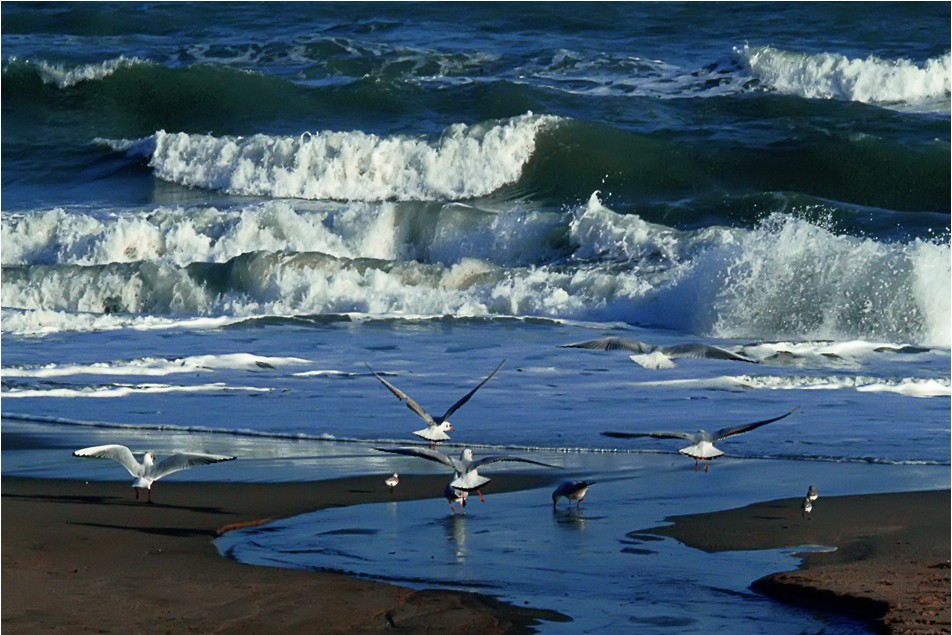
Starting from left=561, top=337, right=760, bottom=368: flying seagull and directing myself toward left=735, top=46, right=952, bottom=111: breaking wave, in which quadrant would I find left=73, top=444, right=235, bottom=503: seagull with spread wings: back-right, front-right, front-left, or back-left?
back-left

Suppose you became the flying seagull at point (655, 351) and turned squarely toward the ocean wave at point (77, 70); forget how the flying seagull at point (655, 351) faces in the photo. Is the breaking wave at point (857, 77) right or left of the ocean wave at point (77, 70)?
right

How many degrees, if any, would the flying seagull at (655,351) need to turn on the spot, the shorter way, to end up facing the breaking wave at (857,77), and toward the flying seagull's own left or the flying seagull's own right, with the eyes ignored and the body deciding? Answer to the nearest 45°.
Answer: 0° — it already faces it

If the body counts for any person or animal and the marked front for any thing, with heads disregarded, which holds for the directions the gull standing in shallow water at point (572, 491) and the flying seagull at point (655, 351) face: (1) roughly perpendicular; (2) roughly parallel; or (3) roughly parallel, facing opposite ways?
roughly perpendicular

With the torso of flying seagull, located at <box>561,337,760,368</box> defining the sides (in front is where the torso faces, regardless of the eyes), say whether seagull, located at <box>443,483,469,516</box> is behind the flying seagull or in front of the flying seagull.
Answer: behind

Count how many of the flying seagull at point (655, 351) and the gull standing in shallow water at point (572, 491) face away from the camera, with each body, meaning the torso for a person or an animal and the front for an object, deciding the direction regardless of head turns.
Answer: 1

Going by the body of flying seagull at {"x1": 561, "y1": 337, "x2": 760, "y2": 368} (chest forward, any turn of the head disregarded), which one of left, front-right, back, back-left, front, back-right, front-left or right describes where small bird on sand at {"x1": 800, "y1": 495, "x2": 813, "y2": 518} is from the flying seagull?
back

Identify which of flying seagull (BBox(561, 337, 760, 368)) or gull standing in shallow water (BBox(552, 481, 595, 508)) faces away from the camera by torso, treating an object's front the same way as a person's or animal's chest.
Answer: the flying seagull

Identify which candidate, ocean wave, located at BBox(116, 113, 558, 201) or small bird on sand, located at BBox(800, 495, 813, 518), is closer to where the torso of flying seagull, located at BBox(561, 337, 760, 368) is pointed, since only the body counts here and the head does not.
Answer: the ocean wave

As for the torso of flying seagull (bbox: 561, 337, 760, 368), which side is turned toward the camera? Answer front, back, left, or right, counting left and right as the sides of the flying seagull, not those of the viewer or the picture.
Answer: back
